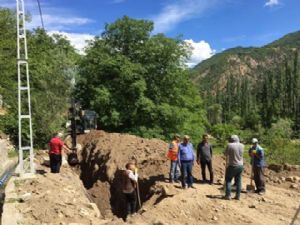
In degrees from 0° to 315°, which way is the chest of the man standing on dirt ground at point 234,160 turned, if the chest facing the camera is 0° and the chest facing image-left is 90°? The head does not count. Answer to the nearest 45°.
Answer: approximately 180°

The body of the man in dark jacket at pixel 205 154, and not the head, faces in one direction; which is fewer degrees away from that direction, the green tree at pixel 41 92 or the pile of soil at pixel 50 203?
the pile of soil

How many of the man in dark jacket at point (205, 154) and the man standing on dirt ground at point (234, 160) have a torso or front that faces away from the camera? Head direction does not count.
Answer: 1

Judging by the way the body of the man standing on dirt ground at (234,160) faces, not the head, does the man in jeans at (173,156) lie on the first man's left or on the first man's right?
on the first man's left

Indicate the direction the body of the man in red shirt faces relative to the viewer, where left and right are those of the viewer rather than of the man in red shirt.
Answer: facing away from the viewer and to the right of the viewer
